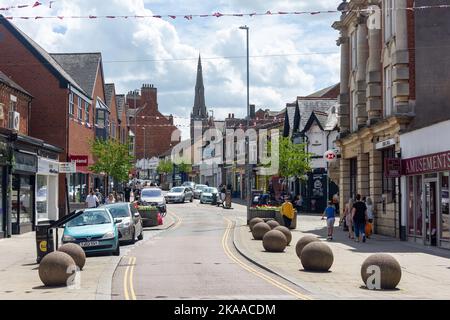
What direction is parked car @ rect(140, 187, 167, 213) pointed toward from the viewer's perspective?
toward the camera

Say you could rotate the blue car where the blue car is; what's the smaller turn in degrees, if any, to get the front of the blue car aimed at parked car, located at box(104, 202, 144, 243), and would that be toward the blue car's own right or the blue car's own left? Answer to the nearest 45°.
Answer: approximately 180°

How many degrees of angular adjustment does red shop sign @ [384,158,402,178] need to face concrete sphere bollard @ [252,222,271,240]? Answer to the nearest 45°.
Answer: approximately 90° to its right

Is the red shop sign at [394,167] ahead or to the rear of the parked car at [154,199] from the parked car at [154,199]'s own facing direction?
ahead

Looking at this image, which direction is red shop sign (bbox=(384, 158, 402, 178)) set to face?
toward the camera

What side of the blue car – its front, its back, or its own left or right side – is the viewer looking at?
front

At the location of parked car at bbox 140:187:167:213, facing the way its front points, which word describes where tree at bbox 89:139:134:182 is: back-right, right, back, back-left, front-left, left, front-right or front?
back-right

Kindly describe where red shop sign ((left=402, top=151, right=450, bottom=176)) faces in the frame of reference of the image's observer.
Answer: facing the viewer and to the left of the viewer

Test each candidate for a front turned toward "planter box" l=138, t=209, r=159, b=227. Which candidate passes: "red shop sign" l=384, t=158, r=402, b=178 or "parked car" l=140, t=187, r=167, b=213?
the parked car

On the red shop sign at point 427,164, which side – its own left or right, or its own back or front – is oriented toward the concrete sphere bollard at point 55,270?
front

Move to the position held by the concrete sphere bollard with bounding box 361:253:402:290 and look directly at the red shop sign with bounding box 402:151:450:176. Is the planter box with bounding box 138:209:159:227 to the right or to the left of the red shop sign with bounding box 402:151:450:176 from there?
left

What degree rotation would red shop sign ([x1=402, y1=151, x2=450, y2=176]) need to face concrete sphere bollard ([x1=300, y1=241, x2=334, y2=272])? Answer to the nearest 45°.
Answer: approximately 45° to its left

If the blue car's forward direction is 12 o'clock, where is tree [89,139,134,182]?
The tree is roughly at 6 o'clock from the blue car.

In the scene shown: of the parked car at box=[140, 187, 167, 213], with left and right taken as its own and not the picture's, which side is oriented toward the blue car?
front
